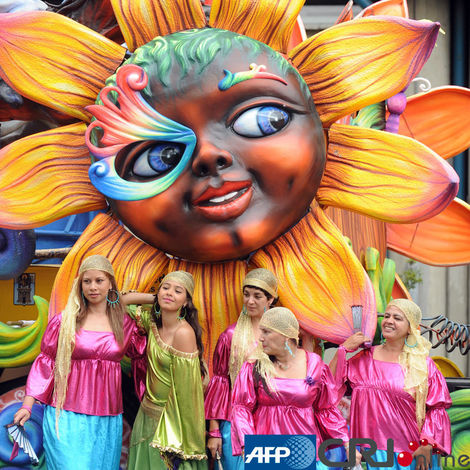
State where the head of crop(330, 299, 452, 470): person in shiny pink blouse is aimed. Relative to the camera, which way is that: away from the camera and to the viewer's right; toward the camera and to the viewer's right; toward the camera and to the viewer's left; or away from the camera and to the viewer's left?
toward the camera and to the viewer's left

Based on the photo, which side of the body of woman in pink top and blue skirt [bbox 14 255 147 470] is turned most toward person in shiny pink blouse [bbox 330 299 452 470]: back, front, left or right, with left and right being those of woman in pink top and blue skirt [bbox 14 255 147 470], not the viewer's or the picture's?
left

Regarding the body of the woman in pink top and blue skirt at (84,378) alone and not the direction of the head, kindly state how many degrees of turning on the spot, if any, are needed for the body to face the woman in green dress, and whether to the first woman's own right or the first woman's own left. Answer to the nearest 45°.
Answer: approximately 90° to the first woman's own left

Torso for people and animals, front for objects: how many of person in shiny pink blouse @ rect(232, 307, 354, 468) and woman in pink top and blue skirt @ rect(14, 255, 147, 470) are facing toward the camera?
2

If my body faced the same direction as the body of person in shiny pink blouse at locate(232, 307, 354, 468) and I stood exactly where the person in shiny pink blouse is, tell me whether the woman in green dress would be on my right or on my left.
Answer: on my right

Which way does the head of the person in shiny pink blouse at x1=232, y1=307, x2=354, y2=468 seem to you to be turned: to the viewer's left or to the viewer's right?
to the viewer's left

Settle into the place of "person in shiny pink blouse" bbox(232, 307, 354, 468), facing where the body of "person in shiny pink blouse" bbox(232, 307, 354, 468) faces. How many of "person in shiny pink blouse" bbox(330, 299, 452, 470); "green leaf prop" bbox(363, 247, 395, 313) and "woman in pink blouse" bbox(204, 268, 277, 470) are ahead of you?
0

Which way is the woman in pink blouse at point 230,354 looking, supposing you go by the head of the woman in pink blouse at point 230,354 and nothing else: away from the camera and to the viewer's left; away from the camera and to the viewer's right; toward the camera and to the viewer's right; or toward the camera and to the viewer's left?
toward the camera and to the viewer's left

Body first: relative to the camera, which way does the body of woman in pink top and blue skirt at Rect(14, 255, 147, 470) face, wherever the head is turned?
toward the camera

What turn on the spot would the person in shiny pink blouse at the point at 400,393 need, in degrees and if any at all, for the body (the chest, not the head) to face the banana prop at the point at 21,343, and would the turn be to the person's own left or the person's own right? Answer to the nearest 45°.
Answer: approximately 45° to the person's own right

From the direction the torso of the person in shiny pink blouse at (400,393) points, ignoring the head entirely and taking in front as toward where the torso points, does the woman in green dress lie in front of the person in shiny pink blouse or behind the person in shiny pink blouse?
in front

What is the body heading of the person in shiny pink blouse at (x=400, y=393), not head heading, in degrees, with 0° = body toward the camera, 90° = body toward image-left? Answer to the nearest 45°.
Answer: approximately 45°
